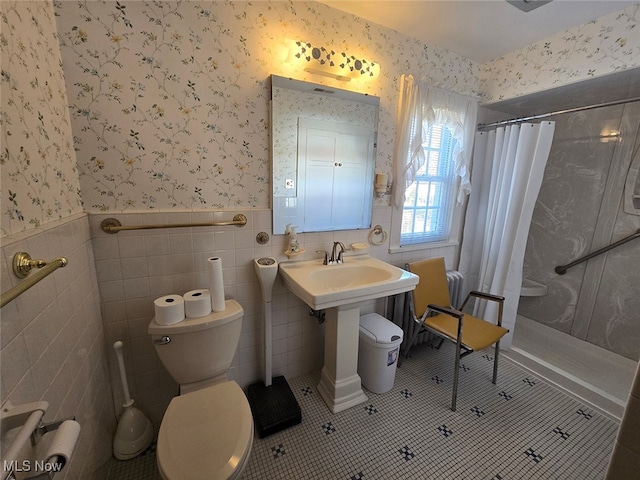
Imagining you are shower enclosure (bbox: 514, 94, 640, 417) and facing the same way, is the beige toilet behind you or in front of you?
in front

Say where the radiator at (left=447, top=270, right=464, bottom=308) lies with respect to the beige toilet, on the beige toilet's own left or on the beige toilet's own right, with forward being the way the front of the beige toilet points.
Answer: on the beige toilet's own left

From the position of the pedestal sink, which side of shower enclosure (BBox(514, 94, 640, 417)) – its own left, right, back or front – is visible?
front

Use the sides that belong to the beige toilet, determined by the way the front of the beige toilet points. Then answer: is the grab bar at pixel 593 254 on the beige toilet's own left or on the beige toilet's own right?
on the beige toilet's own left

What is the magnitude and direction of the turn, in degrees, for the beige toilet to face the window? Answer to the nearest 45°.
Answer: approximately 90° to its left

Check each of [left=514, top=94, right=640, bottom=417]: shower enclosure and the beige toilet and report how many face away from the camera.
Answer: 0

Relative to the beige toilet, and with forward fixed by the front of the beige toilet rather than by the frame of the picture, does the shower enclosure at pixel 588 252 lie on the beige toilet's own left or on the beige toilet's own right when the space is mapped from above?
on the beige toilet's own left

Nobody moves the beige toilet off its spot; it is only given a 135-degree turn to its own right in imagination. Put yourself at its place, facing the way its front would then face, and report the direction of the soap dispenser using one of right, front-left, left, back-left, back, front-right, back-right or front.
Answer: right

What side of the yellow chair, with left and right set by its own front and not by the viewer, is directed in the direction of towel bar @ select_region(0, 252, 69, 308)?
right
